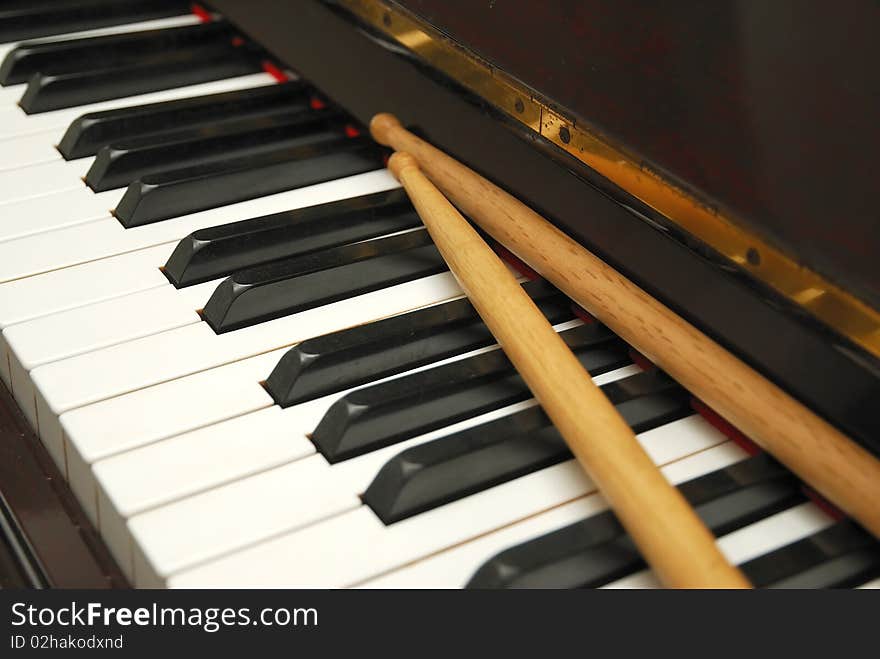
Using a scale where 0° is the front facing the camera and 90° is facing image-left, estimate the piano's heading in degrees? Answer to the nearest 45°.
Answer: approximately 45°
